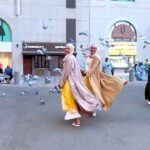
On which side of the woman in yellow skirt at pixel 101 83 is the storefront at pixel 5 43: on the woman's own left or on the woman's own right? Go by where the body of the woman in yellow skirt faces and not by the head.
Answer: on the woman's own right

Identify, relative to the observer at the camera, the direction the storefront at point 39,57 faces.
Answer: facing the viewer

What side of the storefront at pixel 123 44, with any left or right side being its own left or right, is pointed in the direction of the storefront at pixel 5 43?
right

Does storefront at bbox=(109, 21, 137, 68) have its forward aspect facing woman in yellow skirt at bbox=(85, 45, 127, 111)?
yes

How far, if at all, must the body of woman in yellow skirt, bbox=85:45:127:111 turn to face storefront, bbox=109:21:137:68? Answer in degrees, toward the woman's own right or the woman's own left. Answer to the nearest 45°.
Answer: approximately 135° to the woman's own right

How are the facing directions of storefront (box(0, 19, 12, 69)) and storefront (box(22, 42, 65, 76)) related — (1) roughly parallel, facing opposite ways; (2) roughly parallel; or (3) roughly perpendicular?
roughly parallel

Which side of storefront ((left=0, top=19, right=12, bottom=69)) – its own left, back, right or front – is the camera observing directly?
front

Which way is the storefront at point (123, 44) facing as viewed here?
toward the camera

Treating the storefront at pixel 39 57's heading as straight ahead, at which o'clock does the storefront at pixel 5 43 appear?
the storefront at pixel 5 43 is roughly at 3 o'clock from the storefront at pixel 39 57.
